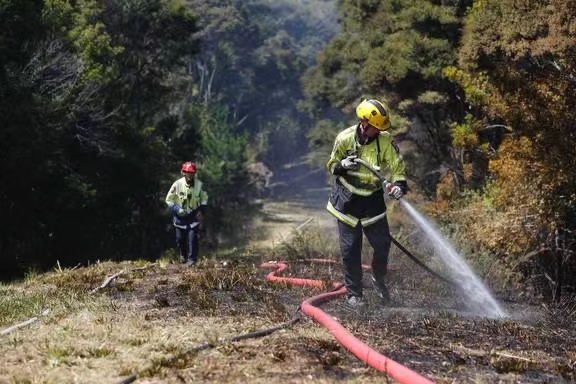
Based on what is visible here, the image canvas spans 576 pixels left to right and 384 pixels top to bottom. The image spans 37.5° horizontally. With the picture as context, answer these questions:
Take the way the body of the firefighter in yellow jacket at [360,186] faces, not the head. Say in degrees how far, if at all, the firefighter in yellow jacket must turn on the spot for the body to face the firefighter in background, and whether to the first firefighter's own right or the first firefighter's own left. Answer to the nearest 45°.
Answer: approximately 135° to the first firefighter's own right

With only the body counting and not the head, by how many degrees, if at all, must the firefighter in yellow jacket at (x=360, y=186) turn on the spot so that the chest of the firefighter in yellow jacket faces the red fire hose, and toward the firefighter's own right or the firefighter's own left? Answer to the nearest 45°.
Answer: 0° — they already face it

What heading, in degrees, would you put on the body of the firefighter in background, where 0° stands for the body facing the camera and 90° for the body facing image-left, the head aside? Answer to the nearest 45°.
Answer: approximately 0°

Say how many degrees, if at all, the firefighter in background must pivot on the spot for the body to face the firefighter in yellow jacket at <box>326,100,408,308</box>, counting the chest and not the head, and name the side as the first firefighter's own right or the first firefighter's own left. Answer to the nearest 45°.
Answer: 0° — they already face them

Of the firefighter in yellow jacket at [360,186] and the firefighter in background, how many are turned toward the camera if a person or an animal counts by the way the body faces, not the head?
2
